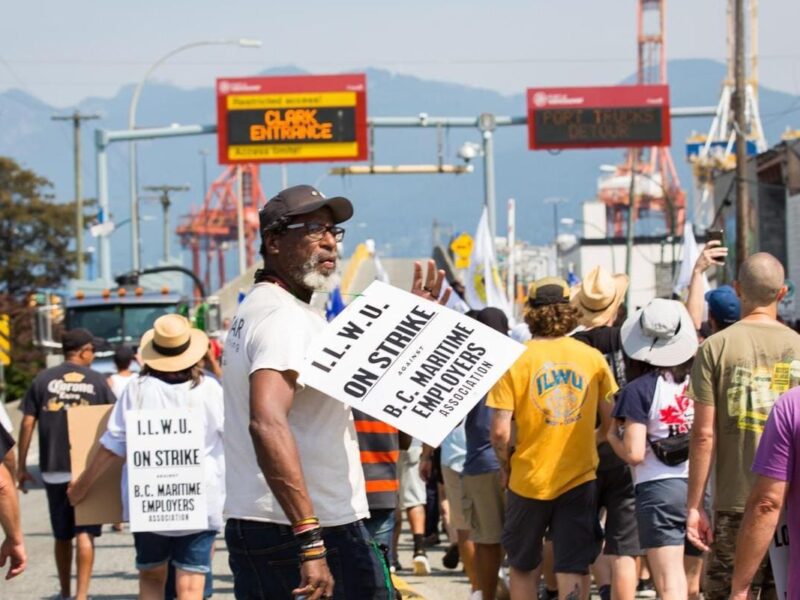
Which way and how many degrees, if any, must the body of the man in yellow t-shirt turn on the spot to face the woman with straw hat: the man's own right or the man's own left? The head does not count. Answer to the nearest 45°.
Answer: approximately 90° to the man's own left

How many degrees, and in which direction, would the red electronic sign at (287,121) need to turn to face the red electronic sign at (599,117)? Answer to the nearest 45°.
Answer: approximately 90° to its left

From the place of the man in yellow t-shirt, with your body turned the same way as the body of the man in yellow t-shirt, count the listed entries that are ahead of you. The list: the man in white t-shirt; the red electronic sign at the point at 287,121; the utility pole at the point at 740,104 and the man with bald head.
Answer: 2

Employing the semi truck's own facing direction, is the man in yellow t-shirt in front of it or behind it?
in front

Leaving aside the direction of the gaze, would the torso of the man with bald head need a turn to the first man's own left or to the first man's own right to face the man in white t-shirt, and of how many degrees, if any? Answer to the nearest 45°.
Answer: approximately 135° to the first man's own left

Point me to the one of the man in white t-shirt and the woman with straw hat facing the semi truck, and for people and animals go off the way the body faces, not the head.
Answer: the woman with straw hat

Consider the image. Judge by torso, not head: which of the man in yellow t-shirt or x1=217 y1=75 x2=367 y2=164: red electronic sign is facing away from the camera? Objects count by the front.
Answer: the man in yellow t-shirt

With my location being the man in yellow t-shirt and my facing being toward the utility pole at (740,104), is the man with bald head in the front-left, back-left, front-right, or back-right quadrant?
back-right

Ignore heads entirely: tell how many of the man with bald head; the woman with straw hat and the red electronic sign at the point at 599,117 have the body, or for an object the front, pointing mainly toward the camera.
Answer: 1

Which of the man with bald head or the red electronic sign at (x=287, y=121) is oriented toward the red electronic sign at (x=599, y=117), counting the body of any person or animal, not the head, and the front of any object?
the man with bald head

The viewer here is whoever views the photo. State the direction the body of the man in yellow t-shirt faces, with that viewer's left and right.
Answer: facing away from the viewer

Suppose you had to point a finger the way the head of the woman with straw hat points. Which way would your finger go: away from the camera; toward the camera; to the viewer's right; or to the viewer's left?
away from the camera

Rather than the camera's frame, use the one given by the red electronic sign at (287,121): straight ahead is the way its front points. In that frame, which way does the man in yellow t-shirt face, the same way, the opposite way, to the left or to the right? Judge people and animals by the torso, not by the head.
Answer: the opposite way

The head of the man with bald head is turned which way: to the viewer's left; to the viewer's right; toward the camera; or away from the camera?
away from the camera

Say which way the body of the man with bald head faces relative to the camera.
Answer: away from the camera
